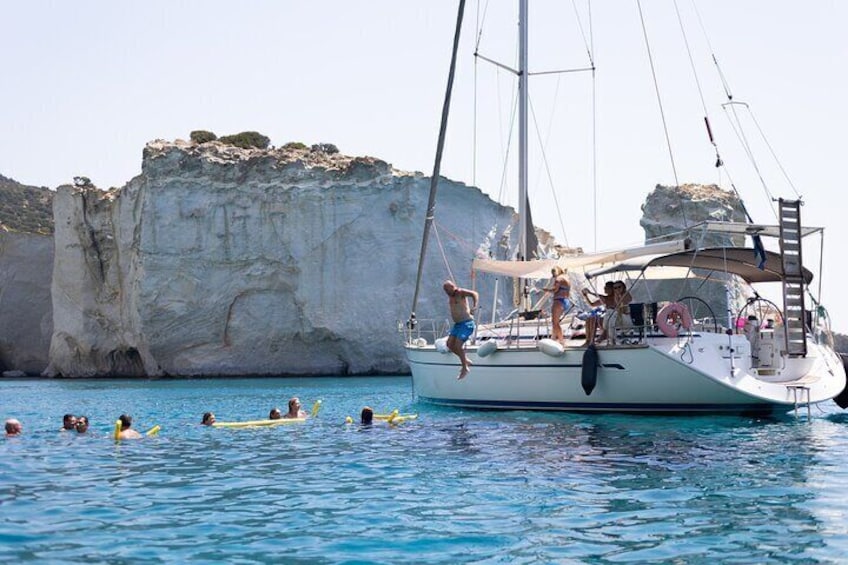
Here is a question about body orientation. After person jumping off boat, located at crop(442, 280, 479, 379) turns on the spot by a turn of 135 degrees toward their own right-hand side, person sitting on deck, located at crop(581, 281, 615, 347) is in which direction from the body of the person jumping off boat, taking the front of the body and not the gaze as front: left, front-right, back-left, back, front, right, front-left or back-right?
right

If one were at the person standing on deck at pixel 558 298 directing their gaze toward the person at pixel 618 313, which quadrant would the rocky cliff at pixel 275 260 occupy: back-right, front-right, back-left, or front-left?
back-left

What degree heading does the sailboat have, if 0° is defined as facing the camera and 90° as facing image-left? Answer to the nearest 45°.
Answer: approximately 135°

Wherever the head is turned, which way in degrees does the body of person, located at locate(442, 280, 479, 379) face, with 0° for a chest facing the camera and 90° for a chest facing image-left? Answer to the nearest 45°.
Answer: approximately 45°

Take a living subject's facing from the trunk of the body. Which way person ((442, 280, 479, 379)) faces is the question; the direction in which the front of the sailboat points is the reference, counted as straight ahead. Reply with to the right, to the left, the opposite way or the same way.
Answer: to the left
